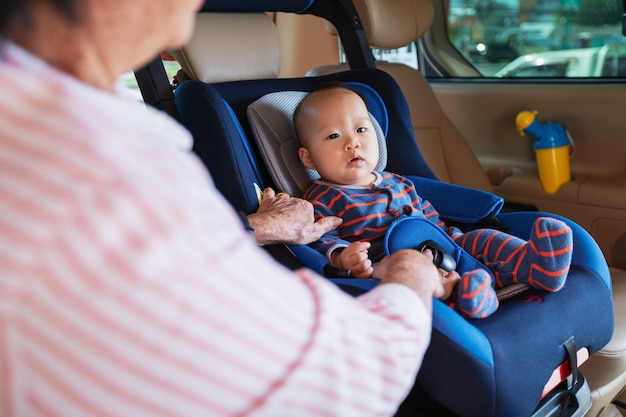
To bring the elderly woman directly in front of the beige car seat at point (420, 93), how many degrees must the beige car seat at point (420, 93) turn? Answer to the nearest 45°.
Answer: approximately 45° to its right

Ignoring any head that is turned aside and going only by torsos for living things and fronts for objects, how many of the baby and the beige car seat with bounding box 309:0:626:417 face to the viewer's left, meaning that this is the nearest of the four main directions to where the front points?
0

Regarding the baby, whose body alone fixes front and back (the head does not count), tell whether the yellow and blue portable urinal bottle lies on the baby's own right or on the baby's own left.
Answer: on the baby's own left

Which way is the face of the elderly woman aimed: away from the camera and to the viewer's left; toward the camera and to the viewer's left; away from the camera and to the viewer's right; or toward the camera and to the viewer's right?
away from the camera and to the viewer's right

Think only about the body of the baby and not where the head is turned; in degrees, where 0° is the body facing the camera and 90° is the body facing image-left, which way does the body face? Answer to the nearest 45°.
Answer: approximately 315°

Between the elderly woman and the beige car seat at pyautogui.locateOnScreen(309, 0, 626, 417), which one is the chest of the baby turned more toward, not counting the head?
the elderly woman

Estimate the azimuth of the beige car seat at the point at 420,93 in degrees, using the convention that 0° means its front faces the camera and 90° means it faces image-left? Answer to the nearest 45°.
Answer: approximately 315°

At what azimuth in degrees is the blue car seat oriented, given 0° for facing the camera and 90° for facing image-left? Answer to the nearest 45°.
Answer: approximately 315°

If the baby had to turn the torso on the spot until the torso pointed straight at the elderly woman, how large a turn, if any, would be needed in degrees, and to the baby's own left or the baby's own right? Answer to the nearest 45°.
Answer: approximately 45° to the baby's own right
